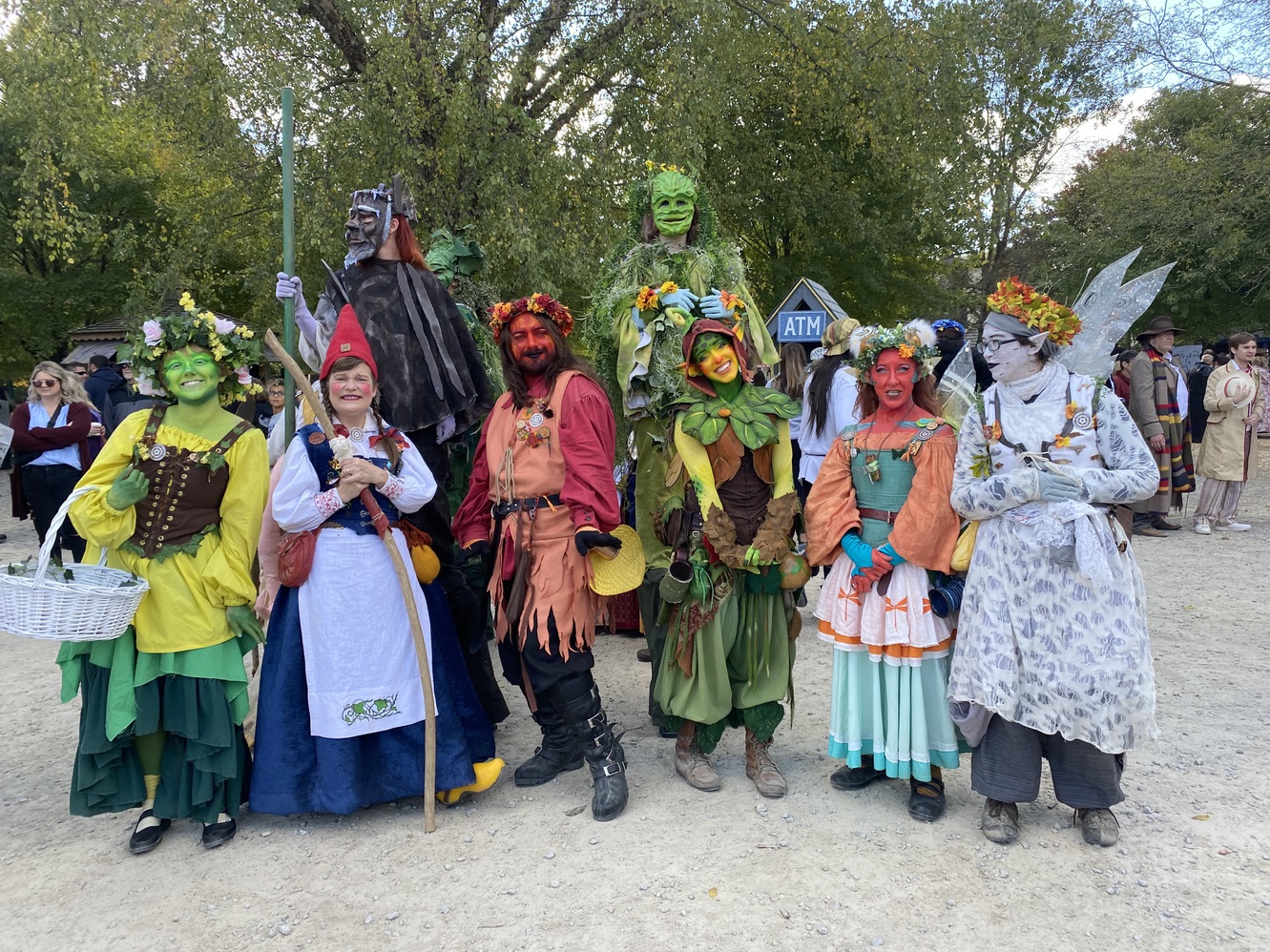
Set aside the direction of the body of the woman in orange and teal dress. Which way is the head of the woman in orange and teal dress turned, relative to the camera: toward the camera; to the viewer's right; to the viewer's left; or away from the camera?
toward the camera

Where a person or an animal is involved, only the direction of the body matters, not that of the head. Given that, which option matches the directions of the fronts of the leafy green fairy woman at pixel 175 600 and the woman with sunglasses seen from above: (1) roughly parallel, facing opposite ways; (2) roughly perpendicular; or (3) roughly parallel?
roughly parallel

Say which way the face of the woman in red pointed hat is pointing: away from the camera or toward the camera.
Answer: toward the camera

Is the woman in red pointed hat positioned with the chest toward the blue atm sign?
no

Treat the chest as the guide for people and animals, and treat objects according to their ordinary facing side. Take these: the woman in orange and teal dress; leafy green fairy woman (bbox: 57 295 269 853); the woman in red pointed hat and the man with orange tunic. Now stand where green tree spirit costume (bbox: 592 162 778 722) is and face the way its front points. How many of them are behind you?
0

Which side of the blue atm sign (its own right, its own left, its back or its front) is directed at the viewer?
front

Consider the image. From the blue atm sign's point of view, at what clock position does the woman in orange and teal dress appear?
The woman in orange and teal dress is roughly at 12 o'clock from the blue atm sign.

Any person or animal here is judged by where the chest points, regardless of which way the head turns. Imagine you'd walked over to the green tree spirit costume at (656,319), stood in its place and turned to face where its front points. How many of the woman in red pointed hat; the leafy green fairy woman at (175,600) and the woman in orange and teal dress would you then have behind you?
0

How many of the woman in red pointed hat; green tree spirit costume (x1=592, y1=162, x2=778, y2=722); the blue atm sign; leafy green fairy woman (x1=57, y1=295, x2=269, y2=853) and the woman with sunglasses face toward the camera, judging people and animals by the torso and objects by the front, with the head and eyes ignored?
5

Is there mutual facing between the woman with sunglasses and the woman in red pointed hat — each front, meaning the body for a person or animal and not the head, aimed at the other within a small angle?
no

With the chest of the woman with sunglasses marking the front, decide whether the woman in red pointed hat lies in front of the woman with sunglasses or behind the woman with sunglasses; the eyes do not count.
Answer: in front

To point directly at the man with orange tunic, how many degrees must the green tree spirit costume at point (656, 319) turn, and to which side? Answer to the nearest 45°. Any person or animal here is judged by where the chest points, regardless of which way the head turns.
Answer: approximately 45° to its right

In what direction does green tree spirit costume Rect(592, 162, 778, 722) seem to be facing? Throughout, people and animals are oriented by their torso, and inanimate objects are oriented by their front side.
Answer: toward the camera

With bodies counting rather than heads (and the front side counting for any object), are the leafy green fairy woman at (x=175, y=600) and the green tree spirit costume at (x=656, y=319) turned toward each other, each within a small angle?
no

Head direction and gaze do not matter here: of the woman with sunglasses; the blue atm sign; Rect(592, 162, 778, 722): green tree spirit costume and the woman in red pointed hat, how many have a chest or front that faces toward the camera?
4

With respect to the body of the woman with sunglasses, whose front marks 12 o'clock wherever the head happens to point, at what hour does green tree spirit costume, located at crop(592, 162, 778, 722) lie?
The green tree spirit costume is roughly at 11 o'clock from the woman with sunglasses.

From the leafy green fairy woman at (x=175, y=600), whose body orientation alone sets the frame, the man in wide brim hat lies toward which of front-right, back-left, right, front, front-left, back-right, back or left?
left

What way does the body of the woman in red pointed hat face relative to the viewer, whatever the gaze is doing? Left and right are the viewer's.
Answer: facing the viewer

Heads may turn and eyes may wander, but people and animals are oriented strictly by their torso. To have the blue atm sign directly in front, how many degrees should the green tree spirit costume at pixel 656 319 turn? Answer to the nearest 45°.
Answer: approximately 180°
